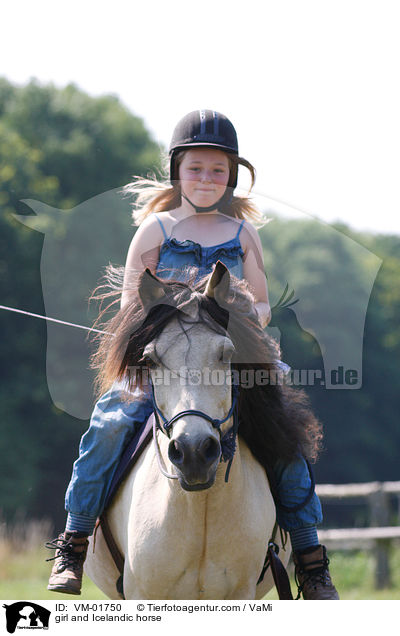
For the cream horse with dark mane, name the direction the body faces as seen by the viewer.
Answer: toward the camera

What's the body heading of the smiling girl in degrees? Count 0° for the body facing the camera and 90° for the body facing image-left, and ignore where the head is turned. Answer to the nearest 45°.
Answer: approximately 0°

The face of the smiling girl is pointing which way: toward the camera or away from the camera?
toward the camera

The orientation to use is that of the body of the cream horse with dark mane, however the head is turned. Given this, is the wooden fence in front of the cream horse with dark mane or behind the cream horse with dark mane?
behind

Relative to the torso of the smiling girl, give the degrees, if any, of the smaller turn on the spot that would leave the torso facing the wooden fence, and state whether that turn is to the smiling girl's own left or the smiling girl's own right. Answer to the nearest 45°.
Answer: approximately 180°
